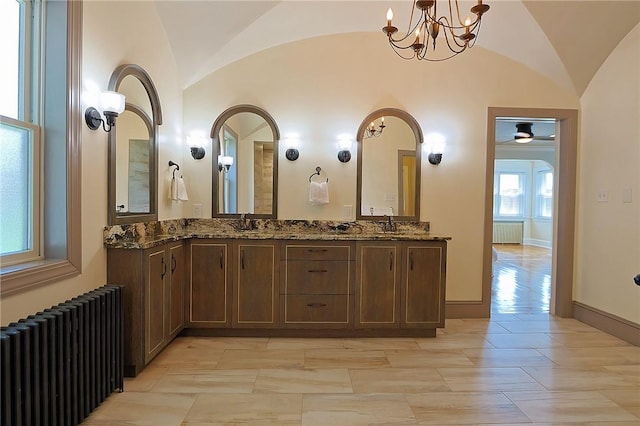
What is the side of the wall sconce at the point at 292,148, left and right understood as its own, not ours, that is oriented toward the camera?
front

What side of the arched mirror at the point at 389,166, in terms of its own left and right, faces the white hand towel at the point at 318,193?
right

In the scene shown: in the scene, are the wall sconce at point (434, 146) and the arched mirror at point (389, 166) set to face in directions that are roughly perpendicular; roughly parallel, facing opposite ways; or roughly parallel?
roughly parallel

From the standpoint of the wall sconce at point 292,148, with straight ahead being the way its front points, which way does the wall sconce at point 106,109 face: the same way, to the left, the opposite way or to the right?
to the left

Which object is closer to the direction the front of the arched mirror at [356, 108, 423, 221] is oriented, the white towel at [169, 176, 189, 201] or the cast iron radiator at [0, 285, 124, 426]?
the cast iron radiator

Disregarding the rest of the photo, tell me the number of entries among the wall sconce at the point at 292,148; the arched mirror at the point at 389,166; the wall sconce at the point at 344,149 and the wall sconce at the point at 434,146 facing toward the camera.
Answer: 4

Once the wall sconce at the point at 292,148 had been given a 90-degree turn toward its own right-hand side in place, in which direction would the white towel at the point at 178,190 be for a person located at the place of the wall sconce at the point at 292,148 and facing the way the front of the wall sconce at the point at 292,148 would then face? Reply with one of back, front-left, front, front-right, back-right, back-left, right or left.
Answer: front

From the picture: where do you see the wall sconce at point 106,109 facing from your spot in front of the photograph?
facing the viewer and to the right of the viewer

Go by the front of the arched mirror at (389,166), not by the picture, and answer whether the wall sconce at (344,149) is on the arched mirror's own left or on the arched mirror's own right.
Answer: on the arched mirror's own right

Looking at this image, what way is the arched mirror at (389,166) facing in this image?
toward the camera

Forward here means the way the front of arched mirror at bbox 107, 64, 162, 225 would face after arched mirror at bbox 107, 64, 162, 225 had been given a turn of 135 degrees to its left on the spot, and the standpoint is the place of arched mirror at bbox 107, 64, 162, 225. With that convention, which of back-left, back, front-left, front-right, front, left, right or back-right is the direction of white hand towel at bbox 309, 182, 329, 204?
right

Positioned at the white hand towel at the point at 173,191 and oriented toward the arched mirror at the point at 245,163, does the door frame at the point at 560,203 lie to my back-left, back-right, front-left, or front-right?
front-right

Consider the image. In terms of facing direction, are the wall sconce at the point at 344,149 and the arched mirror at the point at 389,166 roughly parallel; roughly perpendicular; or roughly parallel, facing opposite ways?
roughly parallel

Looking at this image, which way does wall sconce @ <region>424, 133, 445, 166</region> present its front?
toward the camera
